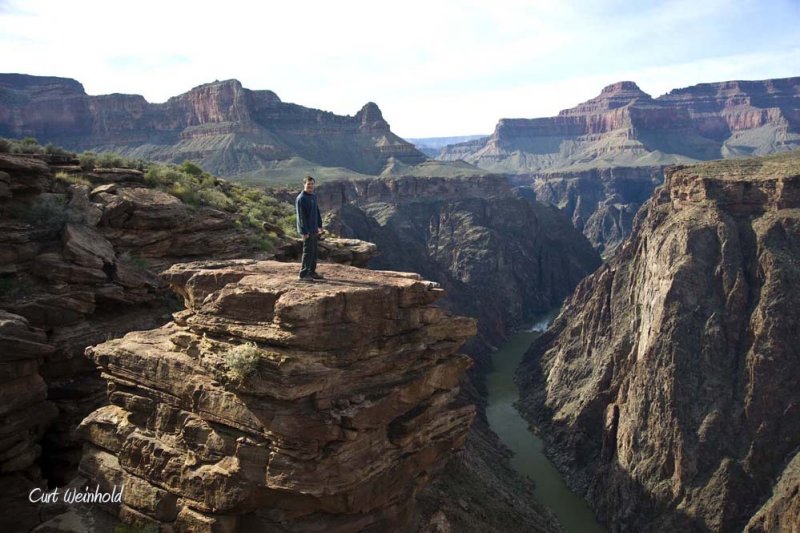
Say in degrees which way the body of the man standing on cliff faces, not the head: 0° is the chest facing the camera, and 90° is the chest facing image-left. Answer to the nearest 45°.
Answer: approximately 315°

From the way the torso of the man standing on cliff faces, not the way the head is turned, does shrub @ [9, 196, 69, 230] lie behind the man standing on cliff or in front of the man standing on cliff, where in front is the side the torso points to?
behind
